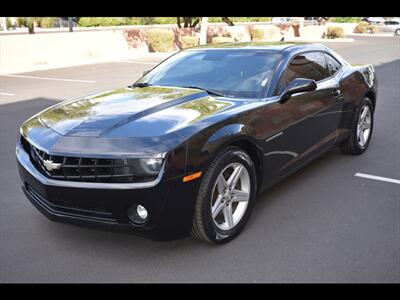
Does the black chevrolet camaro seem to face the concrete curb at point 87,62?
no

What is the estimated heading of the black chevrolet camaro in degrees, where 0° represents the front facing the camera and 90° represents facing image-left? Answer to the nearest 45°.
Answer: approximately 45°

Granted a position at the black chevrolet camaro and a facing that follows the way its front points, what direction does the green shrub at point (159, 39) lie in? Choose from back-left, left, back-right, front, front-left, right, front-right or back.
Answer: back-right

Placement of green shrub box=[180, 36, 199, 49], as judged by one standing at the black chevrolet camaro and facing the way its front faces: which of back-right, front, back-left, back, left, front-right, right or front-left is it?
back-right

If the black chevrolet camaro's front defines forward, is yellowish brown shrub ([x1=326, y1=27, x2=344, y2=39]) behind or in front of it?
behind

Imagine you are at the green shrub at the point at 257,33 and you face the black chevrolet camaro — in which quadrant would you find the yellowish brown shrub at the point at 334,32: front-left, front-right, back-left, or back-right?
back-left

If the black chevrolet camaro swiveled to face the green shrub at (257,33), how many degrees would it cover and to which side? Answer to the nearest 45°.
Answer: approximately 135° to its right
